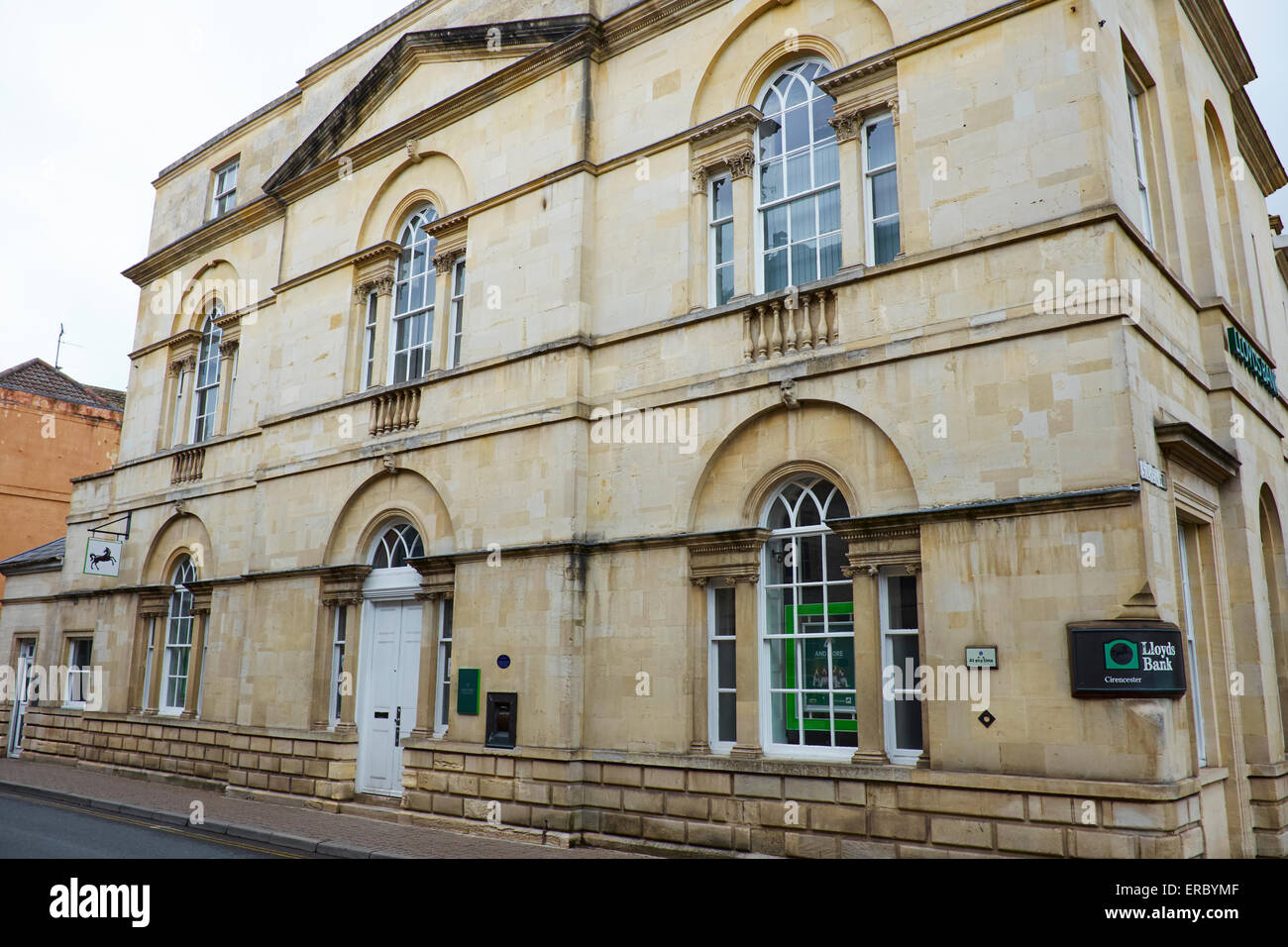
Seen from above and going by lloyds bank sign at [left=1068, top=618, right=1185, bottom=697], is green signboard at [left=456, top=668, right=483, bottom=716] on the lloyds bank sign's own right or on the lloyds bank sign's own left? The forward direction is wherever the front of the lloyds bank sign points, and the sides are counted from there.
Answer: on the lloyds bank sign's own right

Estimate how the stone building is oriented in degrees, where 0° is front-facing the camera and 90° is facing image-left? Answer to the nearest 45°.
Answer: approximately 45°

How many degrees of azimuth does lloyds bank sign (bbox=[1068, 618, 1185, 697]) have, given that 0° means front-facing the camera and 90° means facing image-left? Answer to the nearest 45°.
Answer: approximately 0°

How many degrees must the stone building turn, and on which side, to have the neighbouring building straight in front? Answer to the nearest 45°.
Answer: approximately 90° to its right

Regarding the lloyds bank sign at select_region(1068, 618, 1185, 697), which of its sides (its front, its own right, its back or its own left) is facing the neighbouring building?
right
